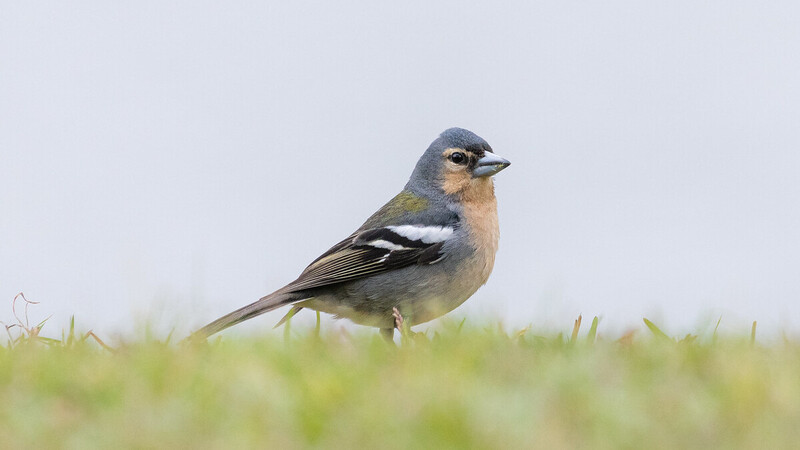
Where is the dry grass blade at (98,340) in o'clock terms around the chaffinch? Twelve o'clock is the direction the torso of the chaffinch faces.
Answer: The dry grass blade is roughly at 5 o'clock from the chaffinch.

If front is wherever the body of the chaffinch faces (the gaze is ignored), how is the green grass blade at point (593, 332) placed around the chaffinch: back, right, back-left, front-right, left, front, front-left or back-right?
front-right

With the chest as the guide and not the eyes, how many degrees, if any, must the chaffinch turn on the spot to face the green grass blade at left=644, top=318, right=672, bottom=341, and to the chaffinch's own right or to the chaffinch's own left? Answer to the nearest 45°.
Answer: approximately 45° to the chaffinch's own right

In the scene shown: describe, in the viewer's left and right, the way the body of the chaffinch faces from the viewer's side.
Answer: facing to the right of the viewer

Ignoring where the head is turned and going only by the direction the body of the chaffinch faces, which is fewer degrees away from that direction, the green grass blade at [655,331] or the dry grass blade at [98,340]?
the green grass blade
